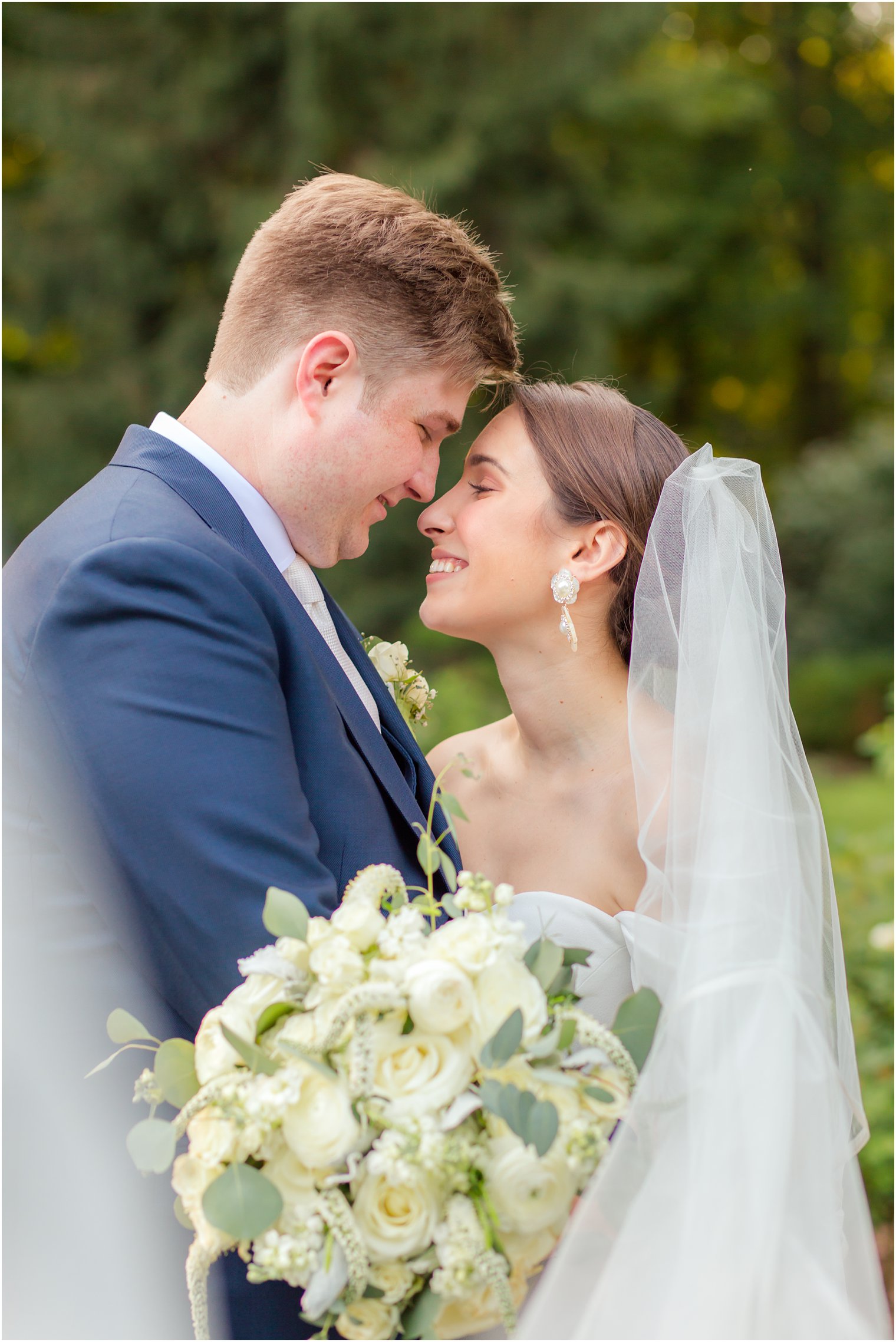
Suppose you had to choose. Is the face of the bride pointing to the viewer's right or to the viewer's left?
to the viewer's left

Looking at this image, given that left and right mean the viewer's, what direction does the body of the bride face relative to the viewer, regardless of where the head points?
facing the viewer and to the left of the viewer

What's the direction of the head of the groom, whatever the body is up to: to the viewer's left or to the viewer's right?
to the viewer's right
